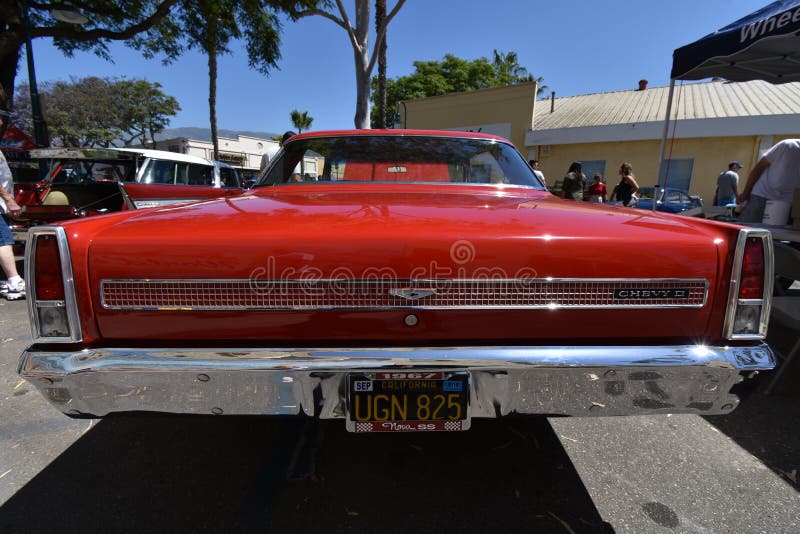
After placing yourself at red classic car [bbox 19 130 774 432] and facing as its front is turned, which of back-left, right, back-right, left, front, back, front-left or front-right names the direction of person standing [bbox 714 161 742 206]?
front-right

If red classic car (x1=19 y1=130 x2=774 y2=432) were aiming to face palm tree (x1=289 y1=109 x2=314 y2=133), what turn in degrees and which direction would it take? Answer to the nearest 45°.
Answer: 0° — it already faces it

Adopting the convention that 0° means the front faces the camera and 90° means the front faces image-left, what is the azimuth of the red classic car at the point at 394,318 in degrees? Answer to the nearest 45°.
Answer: approximately 180°
